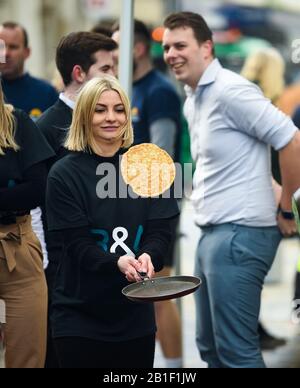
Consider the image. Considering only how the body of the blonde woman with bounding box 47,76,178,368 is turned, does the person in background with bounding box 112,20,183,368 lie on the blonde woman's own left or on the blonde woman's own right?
on the blonde woman's own left

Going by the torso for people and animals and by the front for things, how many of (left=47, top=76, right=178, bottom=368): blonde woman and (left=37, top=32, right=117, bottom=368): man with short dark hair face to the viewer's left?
0

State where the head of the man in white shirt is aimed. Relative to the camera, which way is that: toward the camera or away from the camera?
toward the camera

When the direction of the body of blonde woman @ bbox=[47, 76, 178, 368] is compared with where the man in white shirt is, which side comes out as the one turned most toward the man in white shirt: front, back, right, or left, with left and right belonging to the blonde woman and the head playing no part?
left

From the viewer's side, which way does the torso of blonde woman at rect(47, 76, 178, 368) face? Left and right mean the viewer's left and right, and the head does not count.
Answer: facing the viewer and to the right of the viewer
